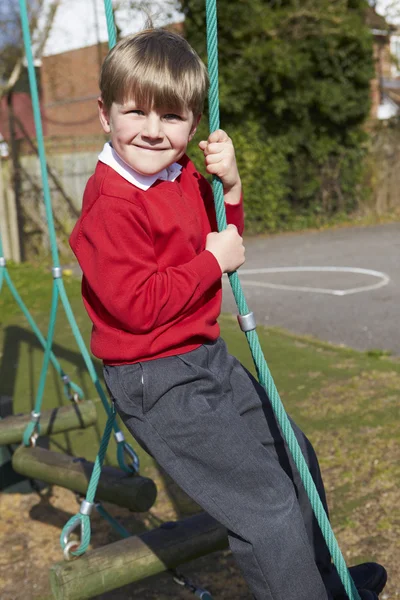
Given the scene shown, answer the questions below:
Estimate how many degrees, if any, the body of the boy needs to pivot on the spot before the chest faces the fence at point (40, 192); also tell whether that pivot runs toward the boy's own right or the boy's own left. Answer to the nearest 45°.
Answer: approximately 135° to the boy's own left

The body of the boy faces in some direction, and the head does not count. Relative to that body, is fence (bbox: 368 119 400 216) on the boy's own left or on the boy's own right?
on the boy's own left

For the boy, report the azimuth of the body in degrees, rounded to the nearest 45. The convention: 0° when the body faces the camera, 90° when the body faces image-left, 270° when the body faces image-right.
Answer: approximately 315°
